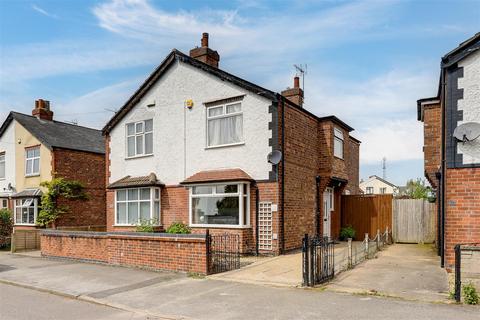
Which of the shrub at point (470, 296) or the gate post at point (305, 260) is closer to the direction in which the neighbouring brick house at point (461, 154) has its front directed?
the shrub

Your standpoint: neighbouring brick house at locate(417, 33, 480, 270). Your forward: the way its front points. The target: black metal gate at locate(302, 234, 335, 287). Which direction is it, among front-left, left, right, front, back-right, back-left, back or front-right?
front-right

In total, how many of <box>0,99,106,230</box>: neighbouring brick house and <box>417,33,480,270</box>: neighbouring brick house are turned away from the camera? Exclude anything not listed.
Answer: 0

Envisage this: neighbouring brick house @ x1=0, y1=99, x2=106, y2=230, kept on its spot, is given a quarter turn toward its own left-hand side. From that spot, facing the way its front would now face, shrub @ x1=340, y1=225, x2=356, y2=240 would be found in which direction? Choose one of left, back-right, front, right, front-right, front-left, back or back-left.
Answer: front

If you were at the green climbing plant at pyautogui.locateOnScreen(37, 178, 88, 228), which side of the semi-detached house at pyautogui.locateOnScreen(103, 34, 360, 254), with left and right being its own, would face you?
right

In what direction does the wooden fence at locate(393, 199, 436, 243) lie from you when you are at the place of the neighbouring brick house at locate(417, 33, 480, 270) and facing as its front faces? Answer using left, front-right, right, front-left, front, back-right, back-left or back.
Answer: back

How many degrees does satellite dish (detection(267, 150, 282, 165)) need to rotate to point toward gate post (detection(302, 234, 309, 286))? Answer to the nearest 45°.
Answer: approximately 45° to its left

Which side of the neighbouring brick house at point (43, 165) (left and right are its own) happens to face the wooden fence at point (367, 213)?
left

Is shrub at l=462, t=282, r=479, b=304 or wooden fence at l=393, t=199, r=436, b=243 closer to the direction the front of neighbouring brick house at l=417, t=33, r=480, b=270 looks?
the shrub

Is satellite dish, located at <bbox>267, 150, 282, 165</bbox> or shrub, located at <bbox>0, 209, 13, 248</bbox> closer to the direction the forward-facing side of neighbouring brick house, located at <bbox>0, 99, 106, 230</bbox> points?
the shrub
